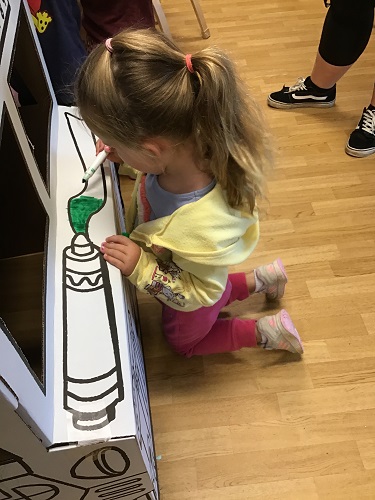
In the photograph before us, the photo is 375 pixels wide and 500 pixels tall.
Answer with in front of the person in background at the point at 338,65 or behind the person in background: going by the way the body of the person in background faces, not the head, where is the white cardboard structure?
in front

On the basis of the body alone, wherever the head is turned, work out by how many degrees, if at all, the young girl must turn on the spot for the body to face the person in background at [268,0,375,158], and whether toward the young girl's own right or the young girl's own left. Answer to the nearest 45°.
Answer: approximately 135° to the young girl's own right

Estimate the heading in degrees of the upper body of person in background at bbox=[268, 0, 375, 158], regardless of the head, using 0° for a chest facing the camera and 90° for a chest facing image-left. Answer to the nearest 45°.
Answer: approximately 45°

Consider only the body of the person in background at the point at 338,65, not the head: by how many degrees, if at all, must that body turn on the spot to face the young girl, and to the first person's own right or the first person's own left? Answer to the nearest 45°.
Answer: approximately 45° to the first person's own left

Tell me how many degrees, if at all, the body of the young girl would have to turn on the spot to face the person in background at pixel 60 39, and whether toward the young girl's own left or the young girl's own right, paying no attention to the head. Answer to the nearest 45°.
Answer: approximately 90° to the young girl's own right

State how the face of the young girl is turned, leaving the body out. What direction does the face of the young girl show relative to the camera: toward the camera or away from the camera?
away from the camera

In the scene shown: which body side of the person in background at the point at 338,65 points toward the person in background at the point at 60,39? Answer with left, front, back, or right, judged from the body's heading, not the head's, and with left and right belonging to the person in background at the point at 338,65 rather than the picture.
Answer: front

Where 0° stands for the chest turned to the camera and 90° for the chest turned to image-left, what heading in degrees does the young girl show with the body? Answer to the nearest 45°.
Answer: approximately 90°

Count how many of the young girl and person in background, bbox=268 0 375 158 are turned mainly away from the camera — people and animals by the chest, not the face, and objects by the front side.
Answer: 0

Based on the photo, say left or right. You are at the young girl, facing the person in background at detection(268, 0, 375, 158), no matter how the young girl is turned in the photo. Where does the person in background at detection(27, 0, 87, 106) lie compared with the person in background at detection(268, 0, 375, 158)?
left
